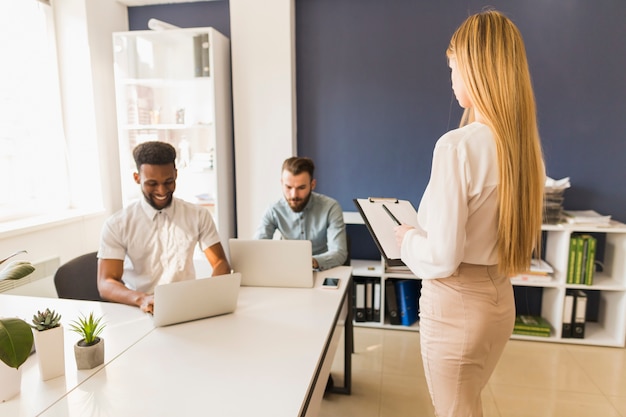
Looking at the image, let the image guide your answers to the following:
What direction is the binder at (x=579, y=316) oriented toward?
toward the camera

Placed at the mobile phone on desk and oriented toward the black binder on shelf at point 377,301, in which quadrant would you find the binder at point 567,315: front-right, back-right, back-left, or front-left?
front-right

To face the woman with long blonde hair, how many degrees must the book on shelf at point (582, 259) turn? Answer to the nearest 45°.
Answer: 0° — it already faces them

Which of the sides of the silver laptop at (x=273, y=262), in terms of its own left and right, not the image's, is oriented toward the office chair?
left

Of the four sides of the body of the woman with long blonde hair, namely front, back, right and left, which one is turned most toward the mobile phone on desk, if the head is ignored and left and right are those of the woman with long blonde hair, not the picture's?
front

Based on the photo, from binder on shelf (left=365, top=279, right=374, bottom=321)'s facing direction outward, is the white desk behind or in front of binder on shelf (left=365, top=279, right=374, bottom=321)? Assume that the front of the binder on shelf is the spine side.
in front

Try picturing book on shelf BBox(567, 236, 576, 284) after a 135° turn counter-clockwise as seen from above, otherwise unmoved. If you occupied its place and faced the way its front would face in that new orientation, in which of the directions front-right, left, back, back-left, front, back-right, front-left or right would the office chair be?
back

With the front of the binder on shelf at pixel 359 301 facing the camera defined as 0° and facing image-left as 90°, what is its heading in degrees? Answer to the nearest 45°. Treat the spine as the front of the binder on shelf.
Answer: approximately 0°

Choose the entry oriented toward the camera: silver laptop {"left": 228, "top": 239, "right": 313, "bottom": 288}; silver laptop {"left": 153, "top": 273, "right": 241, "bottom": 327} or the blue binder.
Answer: the blue binder

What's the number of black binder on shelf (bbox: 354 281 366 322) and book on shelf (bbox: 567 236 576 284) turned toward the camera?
2

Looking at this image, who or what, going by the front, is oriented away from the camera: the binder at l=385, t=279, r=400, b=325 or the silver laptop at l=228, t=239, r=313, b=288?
the silver laptop

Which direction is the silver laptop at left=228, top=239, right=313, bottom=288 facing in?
away from the camera

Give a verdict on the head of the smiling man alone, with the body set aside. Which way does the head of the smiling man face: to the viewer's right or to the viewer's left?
to the viewer's right

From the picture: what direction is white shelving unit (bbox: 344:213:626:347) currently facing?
toward the camera

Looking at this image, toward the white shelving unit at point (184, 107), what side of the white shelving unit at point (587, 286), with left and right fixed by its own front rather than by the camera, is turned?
right

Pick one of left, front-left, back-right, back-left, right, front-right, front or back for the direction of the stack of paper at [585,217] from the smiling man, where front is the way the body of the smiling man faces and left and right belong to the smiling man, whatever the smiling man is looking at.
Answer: left

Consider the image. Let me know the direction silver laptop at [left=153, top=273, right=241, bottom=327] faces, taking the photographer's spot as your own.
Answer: facing away from the viewer and to the left of the viewer

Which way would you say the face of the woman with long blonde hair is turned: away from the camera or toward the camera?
away from the camera

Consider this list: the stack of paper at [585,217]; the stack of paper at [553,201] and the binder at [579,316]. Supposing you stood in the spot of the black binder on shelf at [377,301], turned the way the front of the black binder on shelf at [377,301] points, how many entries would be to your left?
3
